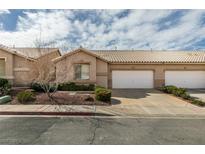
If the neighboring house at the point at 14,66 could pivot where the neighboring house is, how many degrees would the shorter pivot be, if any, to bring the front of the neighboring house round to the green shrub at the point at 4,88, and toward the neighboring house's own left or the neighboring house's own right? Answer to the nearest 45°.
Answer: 0° — it already faces it

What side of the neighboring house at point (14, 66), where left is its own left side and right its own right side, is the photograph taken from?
front

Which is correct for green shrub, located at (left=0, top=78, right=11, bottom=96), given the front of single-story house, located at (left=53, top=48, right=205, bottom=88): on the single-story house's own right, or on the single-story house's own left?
on the single-story house's own right

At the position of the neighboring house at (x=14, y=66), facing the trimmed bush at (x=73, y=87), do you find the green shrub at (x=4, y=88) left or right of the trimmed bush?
right

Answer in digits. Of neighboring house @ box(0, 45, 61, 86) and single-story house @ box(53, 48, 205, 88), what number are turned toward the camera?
2

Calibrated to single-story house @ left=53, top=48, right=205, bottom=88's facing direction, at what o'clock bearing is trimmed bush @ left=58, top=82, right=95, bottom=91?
The trimmed bush is roughly at 2 o'clock from the single-story house.

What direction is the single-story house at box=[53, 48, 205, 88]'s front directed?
toward the camera

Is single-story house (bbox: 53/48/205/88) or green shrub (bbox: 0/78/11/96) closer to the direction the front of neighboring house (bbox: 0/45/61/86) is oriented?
the green shrub

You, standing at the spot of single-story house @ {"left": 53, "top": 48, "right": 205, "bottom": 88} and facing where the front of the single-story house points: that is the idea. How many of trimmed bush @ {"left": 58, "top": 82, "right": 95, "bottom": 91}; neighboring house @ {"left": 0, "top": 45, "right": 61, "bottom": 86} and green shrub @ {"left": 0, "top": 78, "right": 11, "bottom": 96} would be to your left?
0

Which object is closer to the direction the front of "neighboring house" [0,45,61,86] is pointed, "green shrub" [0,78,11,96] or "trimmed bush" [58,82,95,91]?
the green shrub

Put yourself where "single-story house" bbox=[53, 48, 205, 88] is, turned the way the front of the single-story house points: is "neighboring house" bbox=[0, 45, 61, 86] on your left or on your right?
on your right
